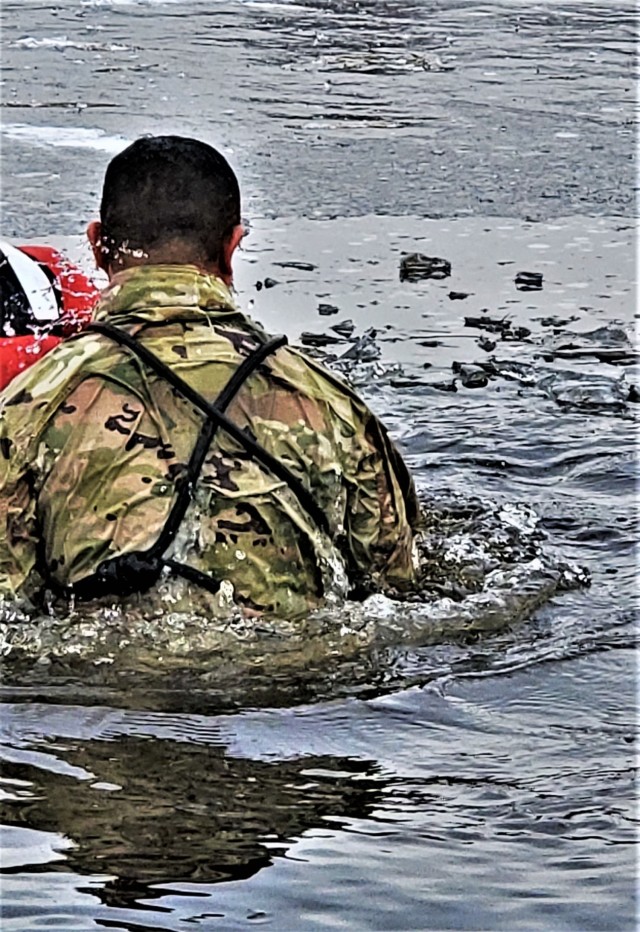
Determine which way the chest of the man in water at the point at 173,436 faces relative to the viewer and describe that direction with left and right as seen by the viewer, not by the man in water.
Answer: facing away from the viewer

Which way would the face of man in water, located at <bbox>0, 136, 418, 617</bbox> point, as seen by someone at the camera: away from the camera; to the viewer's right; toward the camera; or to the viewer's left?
away from the camera
